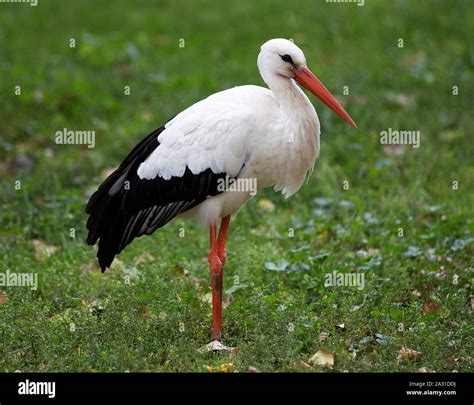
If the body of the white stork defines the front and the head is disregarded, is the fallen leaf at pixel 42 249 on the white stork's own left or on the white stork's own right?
on the white stork's own left

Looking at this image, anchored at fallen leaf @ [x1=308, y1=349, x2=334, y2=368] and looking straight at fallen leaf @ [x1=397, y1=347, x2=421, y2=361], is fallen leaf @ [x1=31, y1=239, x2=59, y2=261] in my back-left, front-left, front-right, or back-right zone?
back-left

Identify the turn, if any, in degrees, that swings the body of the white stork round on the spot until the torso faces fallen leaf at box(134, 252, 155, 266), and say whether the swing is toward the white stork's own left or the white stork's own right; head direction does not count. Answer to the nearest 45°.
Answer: approximately 135° to the white stork's own left

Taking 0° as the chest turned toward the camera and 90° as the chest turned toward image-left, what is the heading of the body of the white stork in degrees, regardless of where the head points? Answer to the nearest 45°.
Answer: approximately 270°
